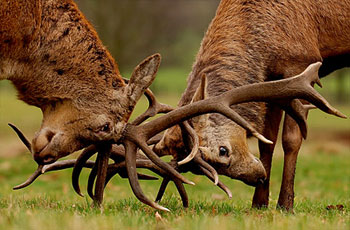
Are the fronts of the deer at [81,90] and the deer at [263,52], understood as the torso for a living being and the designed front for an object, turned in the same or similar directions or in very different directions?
very different directions

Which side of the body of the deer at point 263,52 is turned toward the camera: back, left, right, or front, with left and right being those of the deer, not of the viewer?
left

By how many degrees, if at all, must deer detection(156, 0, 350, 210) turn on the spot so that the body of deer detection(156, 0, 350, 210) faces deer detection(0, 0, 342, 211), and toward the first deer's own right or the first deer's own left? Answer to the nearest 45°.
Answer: approximately 45° to the first deer's own left

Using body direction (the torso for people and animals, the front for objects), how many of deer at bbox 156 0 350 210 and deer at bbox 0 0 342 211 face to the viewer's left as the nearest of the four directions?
1

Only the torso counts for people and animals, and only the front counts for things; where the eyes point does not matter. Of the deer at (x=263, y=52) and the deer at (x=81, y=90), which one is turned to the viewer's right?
the deer at (x=81, y=90)

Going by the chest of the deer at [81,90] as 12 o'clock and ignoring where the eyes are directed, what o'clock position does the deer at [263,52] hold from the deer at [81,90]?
the deer at [263,52] is roughly at 11 o'clock from the deer at [81,90].
